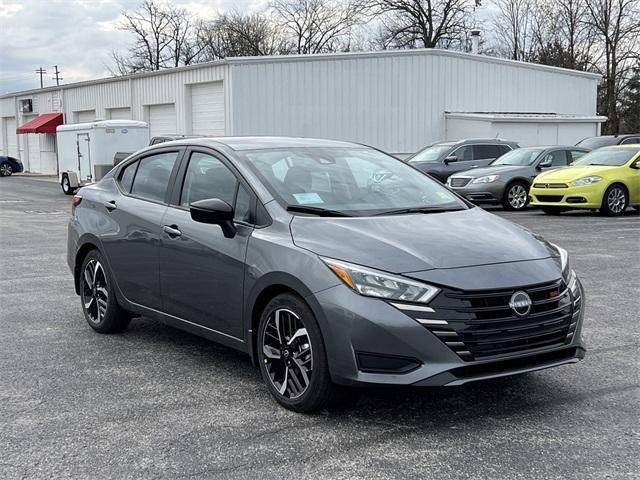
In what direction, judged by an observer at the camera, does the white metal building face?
facing the viewer and to the left of the viewer

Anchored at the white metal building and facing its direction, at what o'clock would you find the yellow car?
The yellow car is roughly at 10 o'clock from the white metal building.

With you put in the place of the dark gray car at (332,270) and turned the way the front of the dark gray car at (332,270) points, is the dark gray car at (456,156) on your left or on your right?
on your left

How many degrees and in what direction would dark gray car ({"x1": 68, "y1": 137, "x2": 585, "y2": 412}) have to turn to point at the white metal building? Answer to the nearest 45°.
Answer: approximately 135° to its left

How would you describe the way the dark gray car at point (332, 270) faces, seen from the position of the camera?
facing the viewer and to the right of the viewer

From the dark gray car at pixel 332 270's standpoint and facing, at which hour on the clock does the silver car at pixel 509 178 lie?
The silver car is roughly at 8 o'clock from the dark gray car.

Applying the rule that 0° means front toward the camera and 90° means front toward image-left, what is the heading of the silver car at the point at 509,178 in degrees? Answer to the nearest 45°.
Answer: approximately 45°

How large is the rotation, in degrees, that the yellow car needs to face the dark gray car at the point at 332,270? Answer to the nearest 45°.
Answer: approximately 45° to its left

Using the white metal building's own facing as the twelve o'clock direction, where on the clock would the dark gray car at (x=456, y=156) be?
The dark gray car is roughly at 10 o'clock from the white metal building.

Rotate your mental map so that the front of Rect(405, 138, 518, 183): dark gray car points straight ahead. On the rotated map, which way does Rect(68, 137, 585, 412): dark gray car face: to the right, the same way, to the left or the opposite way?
to the left

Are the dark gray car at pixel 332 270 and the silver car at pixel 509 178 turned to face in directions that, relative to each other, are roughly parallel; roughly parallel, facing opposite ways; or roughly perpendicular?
roughly perpendicular

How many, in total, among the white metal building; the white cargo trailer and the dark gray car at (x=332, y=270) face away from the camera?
0
